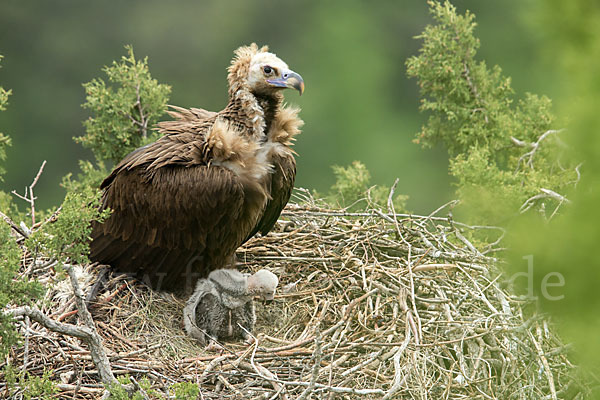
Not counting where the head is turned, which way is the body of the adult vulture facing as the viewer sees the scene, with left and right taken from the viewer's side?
facing the viewer and to the right of the viewer
